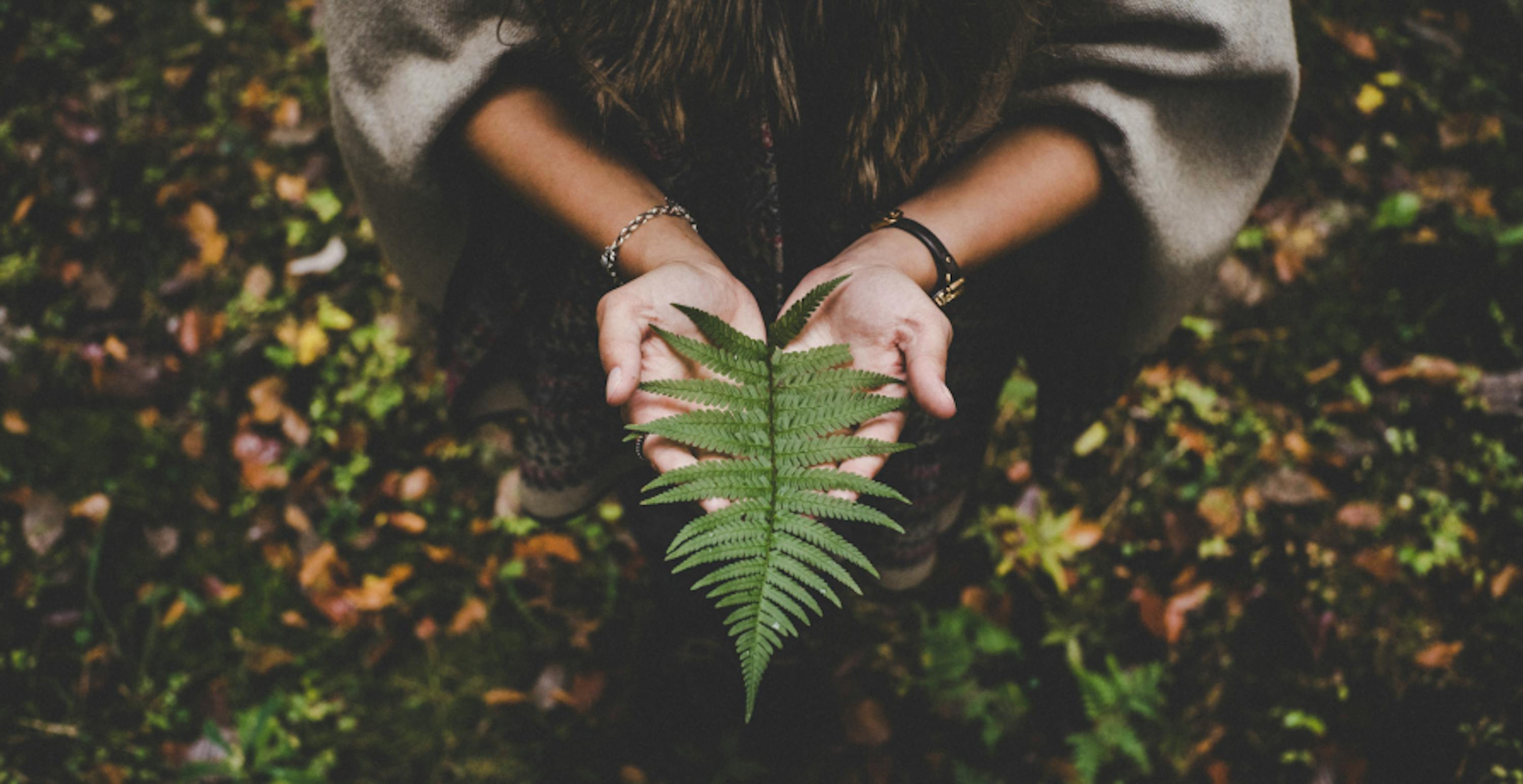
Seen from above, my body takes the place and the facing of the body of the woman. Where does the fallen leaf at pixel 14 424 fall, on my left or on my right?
on my right

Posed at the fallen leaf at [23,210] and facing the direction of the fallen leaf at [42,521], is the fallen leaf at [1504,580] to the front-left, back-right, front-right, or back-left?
front-left

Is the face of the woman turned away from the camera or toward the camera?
toward the camera

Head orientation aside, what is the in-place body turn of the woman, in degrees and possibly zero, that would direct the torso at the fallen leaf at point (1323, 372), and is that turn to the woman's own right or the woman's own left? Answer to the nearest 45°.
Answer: approximately 135° to the woman's own left

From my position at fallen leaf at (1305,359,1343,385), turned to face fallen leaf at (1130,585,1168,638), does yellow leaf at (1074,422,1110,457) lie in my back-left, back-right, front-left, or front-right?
front-right

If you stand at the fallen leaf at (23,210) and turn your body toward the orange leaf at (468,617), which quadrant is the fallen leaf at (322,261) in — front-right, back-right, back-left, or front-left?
front-left

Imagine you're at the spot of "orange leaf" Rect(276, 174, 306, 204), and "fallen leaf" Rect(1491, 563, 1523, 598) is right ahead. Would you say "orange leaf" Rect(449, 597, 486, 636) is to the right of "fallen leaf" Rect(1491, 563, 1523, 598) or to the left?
right

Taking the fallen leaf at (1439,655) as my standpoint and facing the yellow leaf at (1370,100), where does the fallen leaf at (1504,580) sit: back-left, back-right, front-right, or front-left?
front-right

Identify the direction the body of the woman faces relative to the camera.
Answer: toward the camera

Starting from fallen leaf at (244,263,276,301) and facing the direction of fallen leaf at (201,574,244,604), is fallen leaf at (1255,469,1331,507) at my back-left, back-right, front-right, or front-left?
front-left
